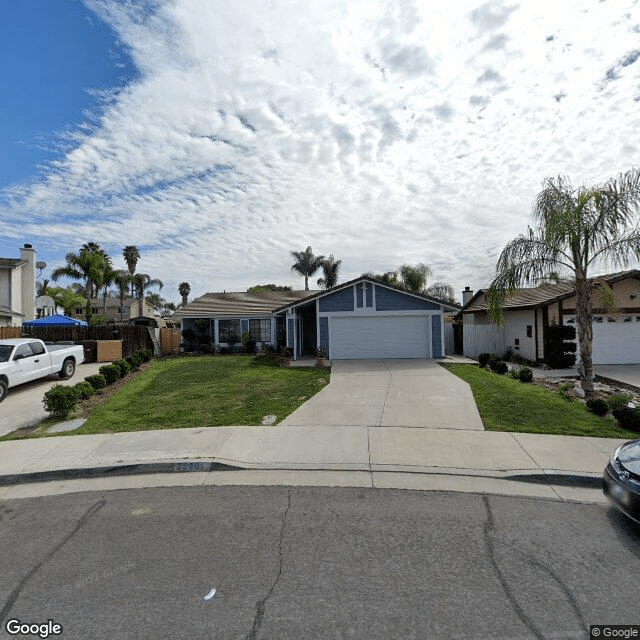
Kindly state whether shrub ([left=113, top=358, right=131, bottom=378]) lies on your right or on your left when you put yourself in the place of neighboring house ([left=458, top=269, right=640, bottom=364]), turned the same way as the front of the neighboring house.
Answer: on your right

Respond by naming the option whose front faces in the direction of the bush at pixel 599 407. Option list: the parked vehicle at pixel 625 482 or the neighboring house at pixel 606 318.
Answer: the neighboring house

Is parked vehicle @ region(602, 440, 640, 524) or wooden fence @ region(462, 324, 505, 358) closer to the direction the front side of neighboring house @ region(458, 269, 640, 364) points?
the parked vehicle

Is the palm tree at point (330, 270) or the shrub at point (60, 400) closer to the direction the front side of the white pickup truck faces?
the shrub

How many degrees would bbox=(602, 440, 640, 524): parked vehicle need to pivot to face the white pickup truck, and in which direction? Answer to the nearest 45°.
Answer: approximately 45° to its right

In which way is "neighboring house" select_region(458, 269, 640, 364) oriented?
toward the camera

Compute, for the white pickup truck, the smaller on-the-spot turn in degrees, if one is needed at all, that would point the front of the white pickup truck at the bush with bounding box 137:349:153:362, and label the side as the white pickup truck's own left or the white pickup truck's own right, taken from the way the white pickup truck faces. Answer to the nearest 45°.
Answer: approximately 180°

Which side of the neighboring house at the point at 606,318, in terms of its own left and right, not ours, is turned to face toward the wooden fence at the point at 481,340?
right

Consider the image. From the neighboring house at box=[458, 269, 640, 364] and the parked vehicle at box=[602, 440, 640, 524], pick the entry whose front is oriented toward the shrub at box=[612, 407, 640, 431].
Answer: the neighboring house

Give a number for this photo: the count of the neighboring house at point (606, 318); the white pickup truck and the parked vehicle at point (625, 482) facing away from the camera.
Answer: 0

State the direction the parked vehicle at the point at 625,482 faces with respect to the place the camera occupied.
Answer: facing the viewer and to the left of the viewer

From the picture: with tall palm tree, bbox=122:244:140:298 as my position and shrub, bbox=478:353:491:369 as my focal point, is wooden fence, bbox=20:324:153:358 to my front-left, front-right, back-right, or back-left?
front-right

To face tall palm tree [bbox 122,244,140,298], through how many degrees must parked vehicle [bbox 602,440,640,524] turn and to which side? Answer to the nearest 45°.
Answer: approximately 45° to its right

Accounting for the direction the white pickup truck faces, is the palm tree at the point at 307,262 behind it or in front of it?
behind

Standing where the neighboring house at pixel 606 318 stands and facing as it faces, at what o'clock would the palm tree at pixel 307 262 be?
The palm tree is roughly at 4 o'clock from the neighboring house.

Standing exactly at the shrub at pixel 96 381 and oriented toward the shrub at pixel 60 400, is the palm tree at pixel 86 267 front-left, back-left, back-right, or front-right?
back-right

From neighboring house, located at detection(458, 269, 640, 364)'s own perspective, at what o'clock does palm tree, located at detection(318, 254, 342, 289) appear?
The palm tree is roughly at 4 o'clock from the neighboring house.

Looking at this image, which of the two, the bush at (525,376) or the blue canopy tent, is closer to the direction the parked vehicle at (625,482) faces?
the blue canopy tent
